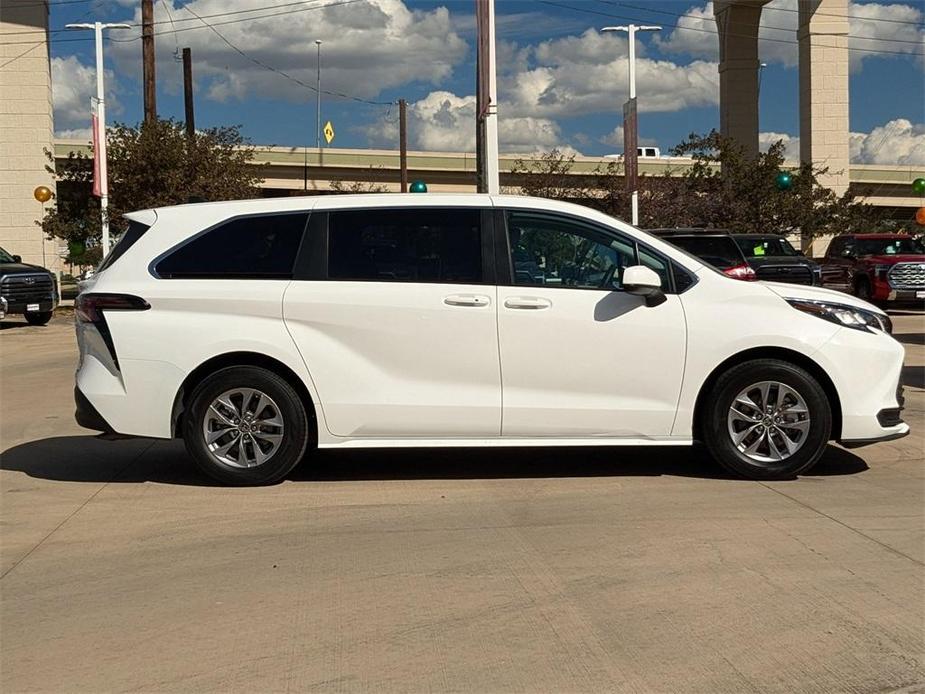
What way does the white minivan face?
to the viewer's right

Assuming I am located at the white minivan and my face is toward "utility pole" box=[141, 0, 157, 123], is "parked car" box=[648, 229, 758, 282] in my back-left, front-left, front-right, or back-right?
front-right

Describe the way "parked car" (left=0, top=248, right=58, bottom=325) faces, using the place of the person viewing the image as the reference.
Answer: facing the viewer and to the right of the viewer

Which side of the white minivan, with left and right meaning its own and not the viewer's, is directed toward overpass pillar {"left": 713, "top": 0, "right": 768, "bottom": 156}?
left

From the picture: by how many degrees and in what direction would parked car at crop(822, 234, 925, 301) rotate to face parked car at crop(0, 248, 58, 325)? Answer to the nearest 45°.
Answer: approximately 135° to its right

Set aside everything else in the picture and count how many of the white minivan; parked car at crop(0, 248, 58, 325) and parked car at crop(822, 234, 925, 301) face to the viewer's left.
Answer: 0

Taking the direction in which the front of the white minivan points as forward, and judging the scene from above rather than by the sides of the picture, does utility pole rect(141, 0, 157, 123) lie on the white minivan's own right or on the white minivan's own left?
on the white minivan's own left

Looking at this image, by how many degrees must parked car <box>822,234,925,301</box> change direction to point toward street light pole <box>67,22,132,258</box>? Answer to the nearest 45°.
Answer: approximately 135° to its right

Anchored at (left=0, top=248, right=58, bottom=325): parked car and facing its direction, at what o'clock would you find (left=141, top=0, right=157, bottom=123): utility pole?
The utility pole is roughly at 8 o'clock from the parked car.

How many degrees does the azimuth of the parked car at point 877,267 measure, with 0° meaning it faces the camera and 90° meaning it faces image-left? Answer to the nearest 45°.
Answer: approximately 315°

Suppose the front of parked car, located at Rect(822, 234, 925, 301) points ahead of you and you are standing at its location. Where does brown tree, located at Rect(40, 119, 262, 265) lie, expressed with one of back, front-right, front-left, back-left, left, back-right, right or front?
back-right

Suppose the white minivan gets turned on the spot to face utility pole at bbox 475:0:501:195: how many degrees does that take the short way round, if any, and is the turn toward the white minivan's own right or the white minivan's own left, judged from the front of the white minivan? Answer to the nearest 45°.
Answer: approximately 90° to the white minivan's own left

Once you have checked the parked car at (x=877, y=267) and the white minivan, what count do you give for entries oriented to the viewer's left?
0
